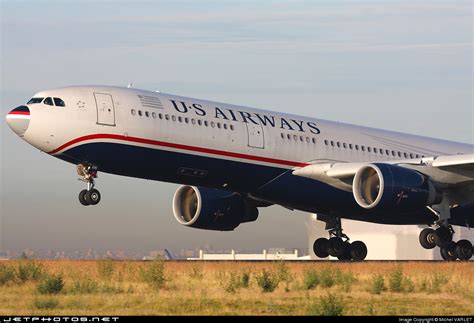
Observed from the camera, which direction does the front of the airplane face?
facing the viewer and to the left of the viewer
